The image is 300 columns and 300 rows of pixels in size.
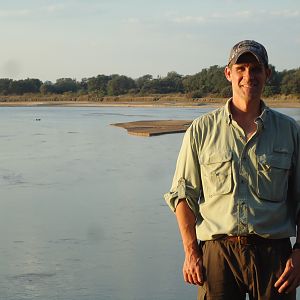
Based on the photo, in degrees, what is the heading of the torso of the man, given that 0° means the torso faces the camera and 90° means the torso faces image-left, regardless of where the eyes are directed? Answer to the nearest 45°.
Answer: approximately 0°
